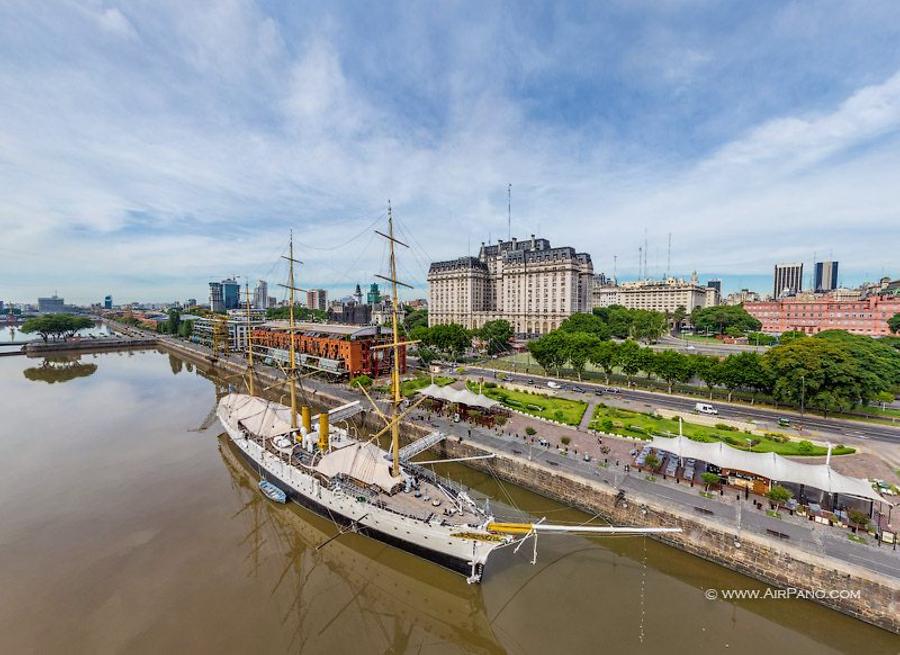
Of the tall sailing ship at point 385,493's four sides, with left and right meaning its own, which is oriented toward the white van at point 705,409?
left

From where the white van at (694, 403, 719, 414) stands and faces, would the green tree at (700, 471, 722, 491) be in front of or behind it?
in front

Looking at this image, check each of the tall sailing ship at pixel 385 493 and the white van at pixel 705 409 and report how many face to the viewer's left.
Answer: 0

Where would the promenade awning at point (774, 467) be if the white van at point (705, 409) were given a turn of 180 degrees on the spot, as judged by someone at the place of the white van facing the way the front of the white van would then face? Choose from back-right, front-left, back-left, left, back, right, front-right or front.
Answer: back-left

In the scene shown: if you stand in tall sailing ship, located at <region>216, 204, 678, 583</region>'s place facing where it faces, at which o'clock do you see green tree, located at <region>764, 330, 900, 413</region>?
The green tree is roughly at 10 o'clock from the tall sailing ship.

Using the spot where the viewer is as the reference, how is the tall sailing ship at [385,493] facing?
facing the viewer and to the right of the viewer

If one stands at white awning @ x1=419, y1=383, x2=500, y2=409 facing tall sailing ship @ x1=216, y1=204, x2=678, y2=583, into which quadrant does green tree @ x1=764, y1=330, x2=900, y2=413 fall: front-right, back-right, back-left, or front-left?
back-left

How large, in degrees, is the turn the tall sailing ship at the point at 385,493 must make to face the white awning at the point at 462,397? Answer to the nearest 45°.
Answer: approximately 135° to its left

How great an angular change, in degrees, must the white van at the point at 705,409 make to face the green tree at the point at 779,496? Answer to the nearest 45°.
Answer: approximately 45° to its right

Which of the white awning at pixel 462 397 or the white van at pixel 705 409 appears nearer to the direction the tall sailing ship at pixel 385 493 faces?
the white van
